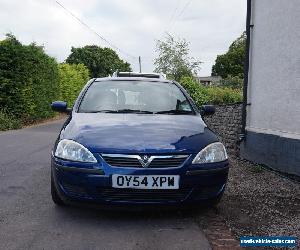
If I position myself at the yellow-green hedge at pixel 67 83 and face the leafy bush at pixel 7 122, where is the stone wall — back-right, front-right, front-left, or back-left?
front-left

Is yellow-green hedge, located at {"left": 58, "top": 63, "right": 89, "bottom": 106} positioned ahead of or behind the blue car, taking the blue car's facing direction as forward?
behind

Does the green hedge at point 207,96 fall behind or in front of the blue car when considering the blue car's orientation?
behind

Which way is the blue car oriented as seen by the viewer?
toward the camera
